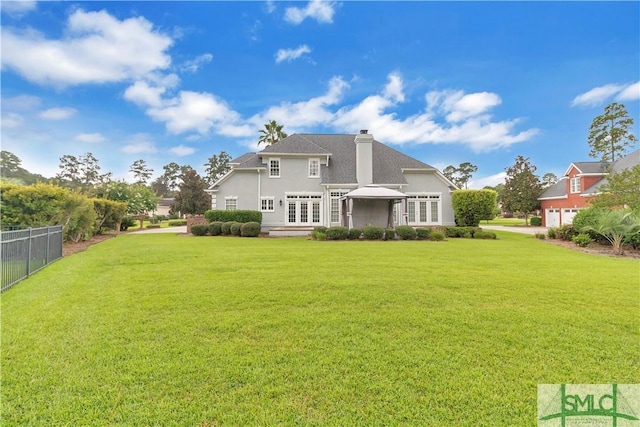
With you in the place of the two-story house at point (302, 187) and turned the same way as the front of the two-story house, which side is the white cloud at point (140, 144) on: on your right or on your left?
on your left

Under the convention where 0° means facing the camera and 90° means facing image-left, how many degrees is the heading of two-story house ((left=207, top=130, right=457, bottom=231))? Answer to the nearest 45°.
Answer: approximately 180°

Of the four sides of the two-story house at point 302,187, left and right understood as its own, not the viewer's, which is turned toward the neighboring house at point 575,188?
right

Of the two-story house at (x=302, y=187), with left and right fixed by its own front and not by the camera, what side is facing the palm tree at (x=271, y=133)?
front

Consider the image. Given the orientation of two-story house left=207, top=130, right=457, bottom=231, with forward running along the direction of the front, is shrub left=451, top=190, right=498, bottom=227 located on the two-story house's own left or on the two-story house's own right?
on the two-story house's own right

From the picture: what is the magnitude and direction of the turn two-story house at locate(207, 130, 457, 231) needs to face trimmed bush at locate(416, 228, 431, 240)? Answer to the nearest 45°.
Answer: approximately 135° to its right

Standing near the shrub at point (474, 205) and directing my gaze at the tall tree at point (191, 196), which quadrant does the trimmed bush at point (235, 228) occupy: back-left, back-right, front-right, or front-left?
front-left

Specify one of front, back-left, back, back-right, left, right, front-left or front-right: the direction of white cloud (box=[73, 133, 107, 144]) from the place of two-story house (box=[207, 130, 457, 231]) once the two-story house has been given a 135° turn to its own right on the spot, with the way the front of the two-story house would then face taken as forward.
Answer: back-right
